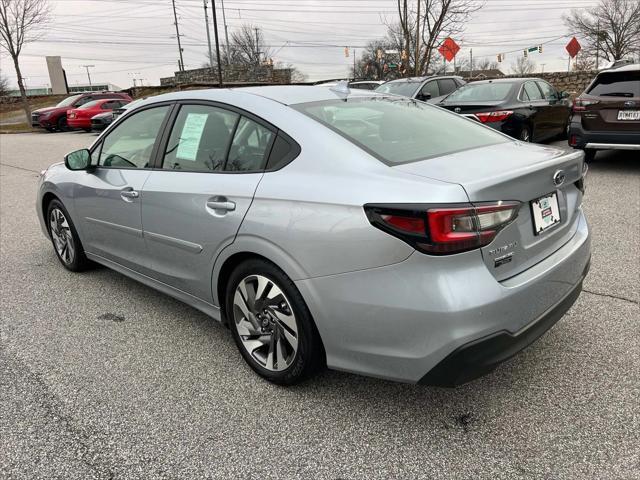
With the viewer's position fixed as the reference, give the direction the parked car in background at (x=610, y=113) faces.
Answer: facing away from the viewer

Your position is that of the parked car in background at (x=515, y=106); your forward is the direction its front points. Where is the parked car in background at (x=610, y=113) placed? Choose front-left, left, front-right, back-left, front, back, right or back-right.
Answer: right

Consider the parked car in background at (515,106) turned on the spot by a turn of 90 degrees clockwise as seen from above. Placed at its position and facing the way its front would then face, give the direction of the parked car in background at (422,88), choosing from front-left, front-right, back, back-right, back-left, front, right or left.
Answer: back

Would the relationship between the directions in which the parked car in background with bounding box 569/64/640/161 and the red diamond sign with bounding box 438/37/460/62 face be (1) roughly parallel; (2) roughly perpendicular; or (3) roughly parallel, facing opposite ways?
roughly parallel, facing opposite ways

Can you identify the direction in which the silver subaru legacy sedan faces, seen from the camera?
facing away from the viewer and to the left of the viewer

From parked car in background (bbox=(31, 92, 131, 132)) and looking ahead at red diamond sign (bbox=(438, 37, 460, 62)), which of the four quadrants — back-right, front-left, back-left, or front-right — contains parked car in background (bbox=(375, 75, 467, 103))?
front-right

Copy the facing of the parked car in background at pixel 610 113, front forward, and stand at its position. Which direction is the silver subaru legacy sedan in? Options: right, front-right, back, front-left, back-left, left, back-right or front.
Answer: back

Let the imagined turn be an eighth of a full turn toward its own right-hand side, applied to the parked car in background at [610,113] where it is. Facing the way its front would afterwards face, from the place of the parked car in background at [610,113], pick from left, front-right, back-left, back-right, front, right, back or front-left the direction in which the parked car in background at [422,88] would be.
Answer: left

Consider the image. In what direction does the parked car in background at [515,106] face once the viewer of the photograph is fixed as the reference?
facing away from the viewer and to the right of the viewer
